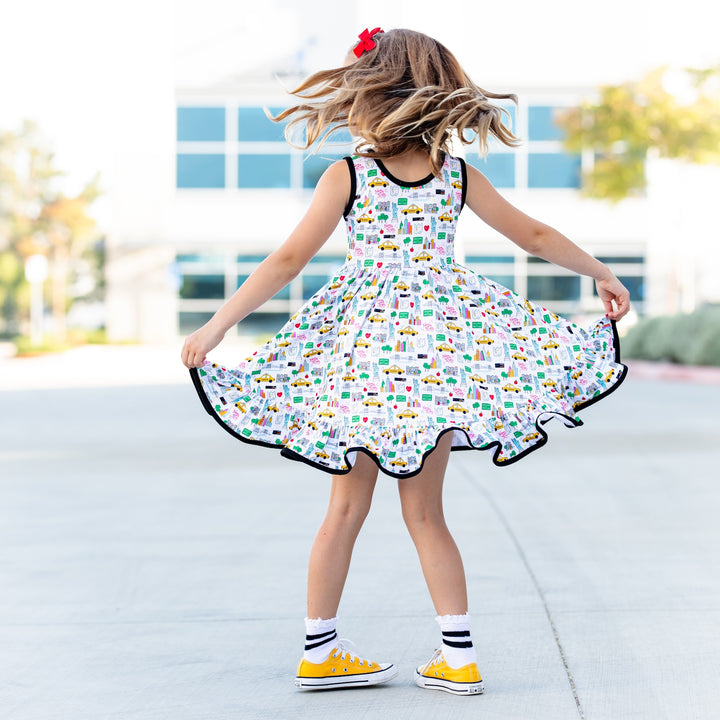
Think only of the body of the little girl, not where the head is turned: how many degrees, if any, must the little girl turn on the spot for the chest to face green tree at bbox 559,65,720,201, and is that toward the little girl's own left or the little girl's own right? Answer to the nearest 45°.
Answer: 0° — they already face it

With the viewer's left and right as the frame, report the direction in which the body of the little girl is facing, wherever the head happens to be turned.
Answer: facing away from the viewer

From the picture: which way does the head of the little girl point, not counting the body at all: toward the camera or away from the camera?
away from the camera

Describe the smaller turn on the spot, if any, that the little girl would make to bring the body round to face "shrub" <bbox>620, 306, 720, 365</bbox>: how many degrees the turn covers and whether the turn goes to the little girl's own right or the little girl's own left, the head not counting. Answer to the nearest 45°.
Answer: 0° — they already face it
